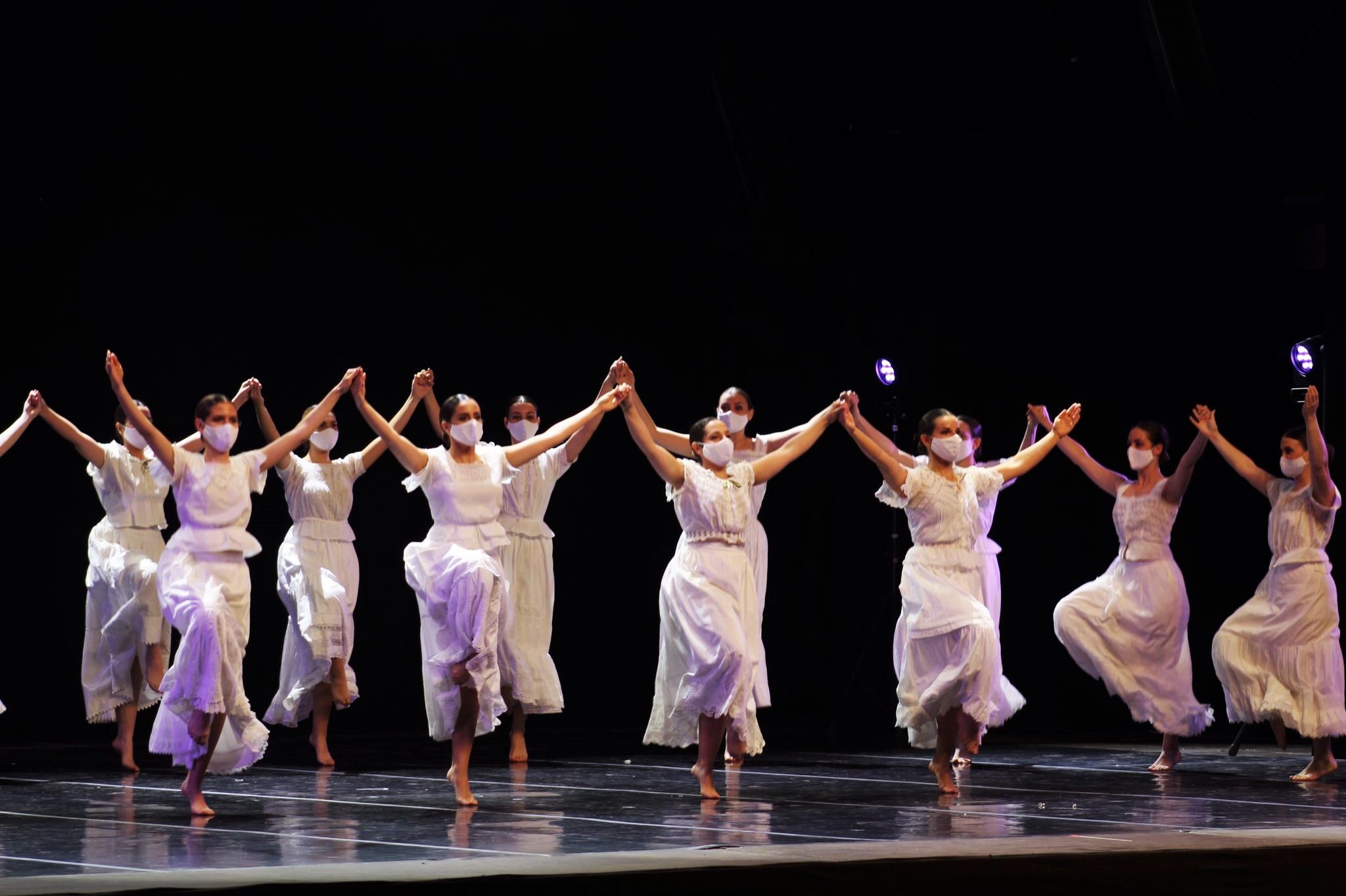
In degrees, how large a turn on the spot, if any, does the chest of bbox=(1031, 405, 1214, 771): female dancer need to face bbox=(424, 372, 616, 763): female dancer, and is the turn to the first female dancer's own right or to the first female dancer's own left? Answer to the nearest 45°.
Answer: approximately 45° to the first female dancer's own right

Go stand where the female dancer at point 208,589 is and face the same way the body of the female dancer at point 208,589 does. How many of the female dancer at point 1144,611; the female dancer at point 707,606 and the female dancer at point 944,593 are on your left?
3

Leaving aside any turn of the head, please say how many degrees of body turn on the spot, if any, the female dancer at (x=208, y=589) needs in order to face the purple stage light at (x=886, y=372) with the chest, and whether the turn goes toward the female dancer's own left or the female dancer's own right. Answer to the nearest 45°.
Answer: approximately 135° to the female dancer's own left

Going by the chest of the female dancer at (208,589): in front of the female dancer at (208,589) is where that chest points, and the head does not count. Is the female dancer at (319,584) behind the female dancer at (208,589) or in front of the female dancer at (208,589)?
behind

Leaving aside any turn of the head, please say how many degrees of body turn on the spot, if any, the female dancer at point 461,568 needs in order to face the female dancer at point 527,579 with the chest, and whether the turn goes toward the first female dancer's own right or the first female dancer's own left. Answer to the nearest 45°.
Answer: approximately 180°

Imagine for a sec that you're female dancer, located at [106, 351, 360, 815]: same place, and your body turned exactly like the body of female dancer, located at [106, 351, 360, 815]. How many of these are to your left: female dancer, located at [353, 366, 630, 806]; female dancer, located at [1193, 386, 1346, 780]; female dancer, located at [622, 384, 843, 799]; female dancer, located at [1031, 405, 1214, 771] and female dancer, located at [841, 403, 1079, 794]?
5
